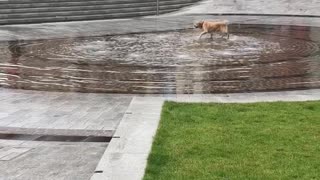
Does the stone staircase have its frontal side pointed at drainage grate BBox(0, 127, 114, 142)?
yes

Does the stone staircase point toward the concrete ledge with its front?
yes

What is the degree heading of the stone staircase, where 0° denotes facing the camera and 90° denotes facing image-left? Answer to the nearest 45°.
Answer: approximately 0°
